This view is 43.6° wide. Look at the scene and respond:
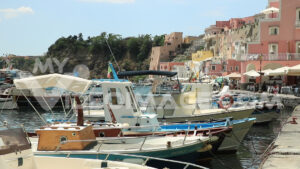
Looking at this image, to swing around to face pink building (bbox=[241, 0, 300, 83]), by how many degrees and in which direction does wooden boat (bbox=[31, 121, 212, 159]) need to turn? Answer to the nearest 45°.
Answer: approximately 45° to its left

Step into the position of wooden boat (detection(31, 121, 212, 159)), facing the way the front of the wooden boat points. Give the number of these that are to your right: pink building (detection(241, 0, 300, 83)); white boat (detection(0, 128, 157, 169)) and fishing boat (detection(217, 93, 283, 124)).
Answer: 1

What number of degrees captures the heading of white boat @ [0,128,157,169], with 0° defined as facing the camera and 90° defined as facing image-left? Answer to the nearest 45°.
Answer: approximately 270°

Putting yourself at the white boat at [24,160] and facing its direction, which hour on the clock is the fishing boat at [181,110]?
The fishing boat is roughly at 10 o'clock from the white boat.

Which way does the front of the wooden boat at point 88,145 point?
to the viewer's right

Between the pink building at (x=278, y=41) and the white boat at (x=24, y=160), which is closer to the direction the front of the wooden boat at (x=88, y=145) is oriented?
the pink building

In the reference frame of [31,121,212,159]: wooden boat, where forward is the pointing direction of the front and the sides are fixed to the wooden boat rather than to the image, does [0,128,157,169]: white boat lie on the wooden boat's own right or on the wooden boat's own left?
on the wooden boat's own right

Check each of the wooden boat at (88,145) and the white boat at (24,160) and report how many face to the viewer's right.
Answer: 2

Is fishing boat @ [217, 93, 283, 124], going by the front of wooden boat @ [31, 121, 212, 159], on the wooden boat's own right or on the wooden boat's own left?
on the wooden boat's own left
